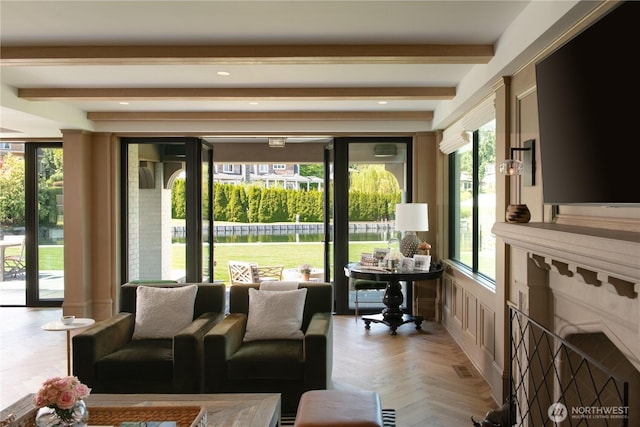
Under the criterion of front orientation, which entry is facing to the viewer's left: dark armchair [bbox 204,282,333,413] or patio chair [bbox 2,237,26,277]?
the patio chair

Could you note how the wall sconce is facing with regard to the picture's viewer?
facing the viewer and to the left of the viewer

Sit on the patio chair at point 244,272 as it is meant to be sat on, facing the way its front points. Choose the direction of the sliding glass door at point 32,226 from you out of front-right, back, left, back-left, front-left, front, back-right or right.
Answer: back-left

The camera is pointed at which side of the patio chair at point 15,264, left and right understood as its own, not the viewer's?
left

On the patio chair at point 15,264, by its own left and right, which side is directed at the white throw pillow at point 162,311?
left

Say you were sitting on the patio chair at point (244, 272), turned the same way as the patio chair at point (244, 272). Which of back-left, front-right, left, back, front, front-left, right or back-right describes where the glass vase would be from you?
back-right

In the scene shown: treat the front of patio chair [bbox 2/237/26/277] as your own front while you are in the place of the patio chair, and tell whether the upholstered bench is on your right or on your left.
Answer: on your left

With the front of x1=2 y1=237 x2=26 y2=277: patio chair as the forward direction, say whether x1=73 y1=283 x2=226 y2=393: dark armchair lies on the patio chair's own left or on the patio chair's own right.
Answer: on the patio chair's own left

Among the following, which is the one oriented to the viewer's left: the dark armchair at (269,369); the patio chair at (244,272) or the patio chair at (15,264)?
the patio chair at (15,264)

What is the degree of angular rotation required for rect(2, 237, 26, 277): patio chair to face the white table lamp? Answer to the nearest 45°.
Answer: approximately 135° to its left

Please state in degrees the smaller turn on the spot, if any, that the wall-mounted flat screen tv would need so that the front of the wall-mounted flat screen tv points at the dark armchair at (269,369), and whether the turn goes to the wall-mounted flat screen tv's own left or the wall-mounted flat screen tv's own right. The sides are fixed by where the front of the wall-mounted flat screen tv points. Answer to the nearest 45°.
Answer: approximately 45° to the wall-mounted flat screen tv's own right

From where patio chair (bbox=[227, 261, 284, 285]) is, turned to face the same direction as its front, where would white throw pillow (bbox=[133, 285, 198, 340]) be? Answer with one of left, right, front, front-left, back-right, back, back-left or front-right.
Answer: back-right
